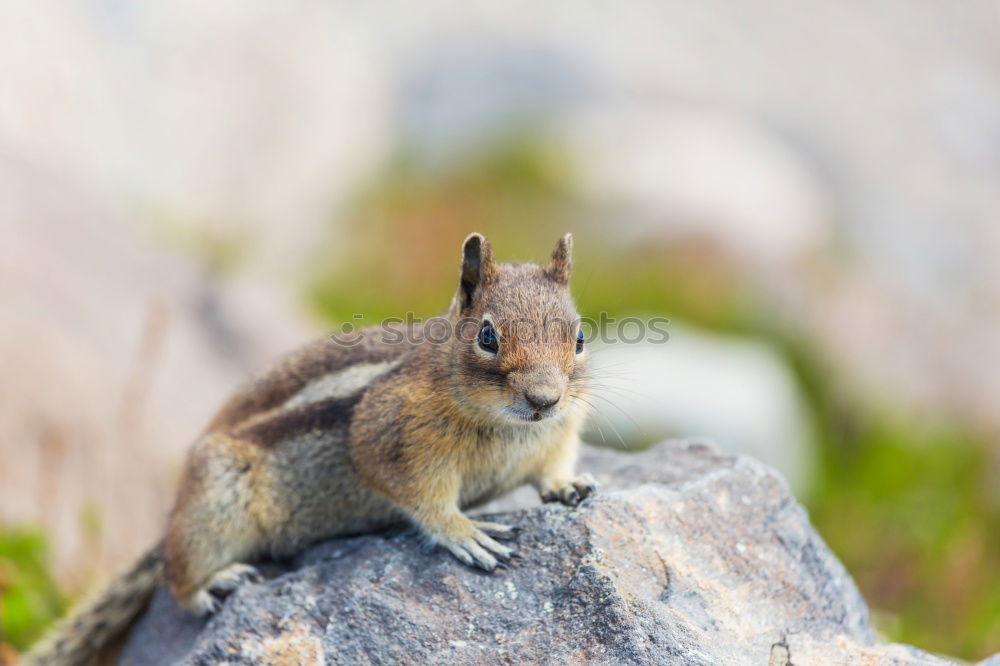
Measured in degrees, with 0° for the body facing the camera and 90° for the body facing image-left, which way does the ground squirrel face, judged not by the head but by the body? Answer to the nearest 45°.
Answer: approximately 315°
